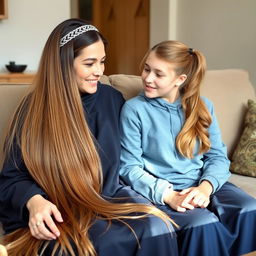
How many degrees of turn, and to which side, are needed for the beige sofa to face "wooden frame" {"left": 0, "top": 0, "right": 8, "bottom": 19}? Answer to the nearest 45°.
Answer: approximately 135° to its right

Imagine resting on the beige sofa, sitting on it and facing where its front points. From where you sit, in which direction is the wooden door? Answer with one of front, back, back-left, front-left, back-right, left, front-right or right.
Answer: back

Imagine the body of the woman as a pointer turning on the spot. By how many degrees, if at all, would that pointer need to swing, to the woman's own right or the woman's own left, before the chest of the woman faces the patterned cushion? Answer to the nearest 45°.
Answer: approximately 90° to the woman's own left

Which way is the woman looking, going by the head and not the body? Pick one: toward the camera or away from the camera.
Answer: toward the camera

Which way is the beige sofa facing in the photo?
toward the camera

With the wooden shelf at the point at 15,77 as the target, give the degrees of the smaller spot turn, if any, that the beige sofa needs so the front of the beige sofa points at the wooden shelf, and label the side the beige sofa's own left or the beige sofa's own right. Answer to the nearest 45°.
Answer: approximately 135° to the beige sofa's own right

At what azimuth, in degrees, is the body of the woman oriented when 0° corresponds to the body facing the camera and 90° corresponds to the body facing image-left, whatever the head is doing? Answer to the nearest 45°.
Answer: approximately 315°

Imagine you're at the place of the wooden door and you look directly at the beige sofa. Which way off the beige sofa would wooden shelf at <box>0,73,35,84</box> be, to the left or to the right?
right
